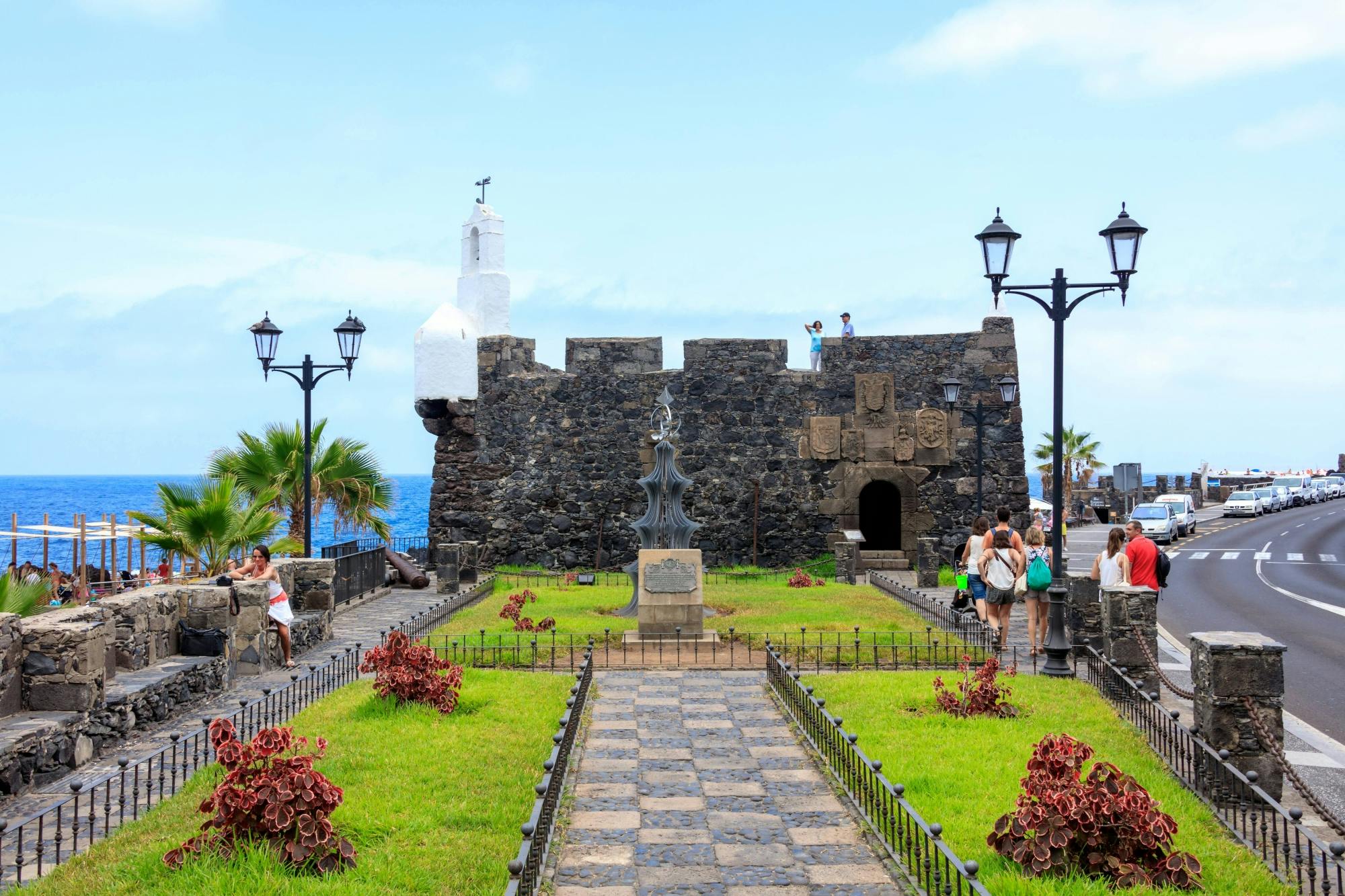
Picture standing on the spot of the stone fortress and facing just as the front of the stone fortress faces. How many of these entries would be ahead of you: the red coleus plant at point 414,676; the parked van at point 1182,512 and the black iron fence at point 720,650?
2

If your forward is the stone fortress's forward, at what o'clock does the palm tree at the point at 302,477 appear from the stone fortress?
The palm tree is roughly at 2 o'clock from the stone fortress.

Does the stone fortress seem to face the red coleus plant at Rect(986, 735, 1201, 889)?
yes

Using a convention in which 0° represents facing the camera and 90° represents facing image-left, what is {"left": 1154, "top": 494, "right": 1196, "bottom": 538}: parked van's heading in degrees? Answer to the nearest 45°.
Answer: approximately 45°

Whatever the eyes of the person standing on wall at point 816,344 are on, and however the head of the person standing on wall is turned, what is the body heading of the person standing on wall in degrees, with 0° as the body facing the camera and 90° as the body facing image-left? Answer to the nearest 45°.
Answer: approximately 0°

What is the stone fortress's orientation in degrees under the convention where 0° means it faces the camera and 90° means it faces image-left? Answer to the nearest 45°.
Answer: approximately 0°
